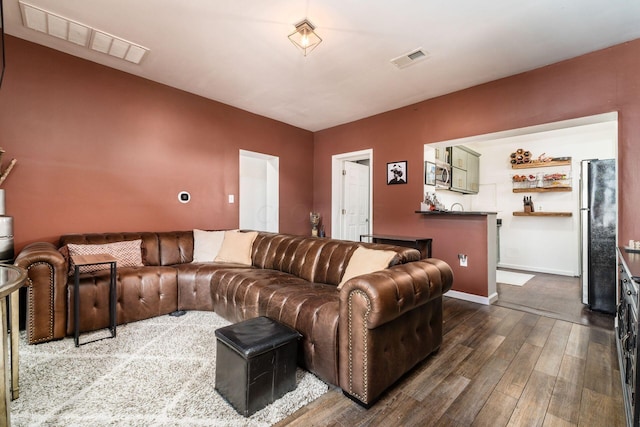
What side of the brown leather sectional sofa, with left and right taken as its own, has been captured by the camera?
front

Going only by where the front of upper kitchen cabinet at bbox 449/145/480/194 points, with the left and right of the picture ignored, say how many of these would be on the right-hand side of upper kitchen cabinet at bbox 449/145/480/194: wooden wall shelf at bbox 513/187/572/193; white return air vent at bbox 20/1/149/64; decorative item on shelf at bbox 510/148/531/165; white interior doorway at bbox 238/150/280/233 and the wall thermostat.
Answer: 3

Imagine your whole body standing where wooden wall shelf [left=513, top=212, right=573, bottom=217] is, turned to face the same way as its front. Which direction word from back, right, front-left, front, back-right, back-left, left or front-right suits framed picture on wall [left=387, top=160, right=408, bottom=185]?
front-right

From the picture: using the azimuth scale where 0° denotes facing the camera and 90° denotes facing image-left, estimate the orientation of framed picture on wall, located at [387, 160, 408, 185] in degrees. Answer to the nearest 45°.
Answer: approximately 45°

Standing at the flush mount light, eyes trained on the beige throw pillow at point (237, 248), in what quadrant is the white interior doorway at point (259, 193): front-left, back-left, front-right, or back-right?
front-right

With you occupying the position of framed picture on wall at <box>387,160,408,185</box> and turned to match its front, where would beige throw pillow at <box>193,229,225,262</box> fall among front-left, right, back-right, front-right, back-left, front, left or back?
front

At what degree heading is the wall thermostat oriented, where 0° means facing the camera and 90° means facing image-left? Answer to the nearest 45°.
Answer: approximately 0°

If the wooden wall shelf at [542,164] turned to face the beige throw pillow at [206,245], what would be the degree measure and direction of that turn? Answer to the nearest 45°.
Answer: approximately 45° to its right

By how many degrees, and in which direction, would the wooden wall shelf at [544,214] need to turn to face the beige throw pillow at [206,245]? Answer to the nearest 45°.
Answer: approximately 45° to its right

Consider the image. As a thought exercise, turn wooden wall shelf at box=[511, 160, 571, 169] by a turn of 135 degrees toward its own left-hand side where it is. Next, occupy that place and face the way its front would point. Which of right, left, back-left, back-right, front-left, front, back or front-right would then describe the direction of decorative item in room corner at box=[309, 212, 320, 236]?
back

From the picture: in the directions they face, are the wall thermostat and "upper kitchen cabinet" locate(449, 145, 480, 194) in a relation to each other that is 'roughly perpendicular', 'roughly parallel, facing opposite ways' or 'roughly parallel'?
roughly parallel

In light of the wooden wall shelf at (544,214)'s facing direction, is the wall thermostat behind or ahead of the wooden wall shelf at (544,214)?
ahead

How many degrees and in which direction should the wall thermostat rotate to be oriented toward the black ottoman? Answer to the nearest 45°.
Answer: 0° — it already faces it

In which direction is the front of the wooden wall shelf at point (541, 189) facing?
toward the camera

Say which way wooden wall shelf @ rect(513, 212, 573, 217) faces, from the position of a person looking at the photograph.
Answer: facing the viewer

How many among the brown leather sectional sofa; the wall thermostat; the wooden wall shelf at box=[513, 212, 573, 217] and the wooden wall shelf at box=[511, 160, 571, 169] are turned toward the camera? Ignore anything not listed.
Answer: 4
